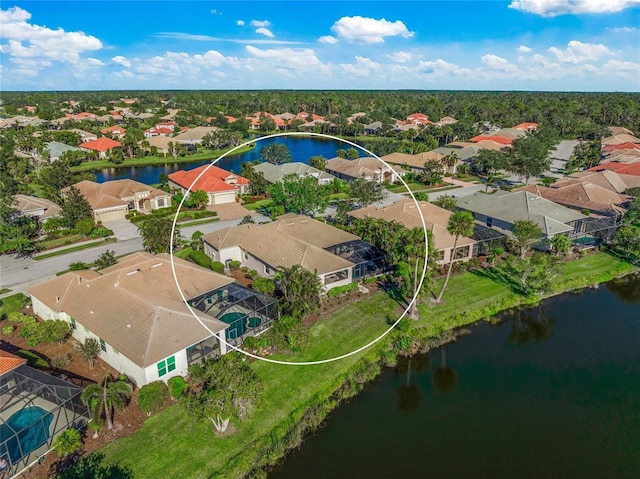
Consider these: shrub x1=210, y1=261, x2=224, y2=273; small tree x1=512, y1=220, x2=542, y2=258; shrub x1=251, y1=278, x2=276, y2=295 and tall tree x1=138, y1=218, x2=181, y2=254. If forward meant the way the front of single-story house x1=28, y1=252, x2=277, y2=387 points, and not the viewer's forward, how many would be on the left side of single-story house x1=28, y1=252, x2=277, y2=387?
0

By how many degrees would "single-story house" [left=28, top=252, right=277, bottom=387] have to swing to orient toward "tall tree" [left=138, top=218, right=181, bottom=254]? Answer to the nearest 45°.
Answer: approximately 45° to its right

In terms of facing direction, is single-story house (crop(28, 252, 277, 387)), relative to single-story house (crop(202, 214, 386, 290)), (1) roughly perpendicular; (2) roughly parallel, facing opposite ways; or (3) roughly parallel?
roughly parallel

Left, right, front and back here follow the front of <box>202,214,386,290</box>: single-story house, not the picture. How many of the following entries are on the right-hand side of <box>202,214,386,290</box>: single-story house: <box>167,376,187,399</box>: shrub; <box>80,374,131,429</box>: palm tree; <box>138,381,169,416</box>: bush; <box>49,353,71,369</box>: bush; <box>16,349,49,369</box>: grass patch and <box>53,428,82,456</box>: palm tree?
0

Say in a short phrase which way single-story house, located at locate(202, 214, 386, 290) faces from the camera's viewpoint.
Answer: facing away from the viewer and to the left of the viewer

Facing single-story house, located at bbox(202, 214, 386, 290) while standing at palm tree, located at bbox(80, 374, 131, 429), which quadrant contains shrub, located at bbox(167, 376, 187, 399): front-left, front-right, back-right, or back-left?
front-right

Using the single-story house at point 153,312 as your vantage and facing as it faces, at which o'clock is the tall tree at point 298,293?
The tall tree is roughly at 5 o'clock from the single-story house.

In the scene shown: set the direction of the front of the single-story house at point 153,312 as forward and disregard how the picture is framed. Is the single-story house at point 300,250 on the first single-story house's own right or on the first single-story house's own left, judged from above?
on the first single-story house's own right

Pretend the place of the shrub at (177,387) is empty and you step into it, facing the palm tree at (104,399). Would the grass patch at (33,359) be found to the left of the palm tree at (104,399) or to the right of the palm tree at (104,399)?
right

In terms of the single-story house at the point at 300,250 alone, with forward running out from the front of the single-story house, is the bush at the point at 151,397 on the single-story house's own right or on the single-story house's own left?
on the single-story house's own left

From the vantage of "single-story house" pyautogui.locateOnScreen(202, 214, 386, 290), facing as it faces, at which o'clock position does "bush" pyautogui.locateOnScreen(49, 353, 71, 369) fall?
The bush is roughly at 9 o'clock from the single-story house.

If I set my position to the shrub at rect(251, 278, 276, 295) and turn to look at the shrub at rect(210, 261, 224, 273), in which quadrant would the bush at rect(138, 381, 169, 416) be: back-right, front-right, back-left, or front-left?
back-left

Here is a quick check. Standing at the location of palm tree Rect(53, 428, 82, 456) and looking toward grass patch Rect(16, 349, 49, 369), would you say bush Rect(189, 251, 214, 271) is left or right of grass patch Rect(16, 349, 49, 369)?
right

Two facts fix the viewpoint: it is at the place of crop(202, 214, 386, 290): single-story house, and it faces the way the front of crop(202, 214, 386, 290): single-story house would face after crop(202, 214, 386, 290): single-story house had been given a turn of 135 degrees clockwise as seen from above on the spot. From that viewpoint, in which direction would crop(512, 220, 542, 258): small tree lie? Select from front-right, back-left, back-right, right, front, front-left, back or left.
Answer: front

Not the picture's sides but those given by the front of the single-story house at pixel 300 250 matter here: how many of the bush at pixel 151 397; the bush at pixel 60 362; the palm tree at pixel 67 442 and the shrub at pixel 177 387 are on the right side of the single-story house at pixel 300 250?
0

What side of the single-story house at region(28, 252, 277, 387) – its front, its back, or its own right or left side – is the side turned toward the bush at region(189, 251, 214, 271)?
right

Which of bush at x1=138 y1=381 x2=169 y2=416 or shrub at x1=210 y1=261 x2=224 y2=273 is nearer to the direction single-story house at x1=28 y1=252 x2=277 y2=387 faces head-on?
the shrub

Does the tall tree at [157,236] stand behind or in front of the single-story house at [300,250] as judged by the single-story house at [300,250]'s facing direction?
in front

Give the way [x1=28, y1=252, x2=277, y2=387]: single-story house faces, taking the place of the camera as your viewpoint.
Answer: facing away from the viewer and to the left of the viewer

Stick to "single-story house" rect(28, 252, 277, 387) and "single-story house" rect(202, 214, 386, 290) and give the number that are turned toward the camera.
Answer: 0
